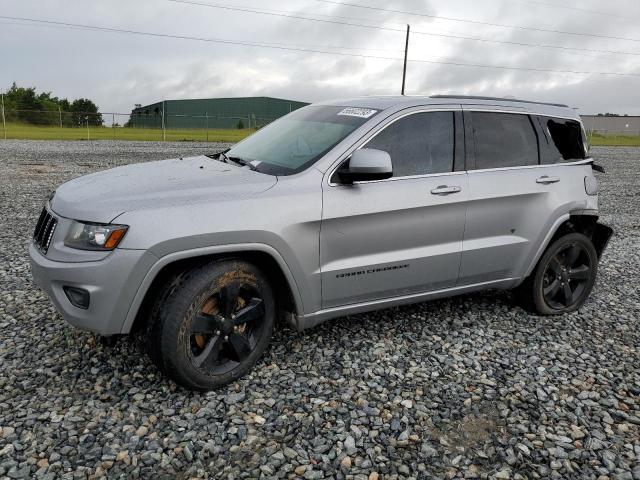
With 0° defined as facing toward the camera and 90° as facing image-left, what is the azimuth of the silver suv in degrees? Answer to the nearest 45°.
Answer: approximately 45°

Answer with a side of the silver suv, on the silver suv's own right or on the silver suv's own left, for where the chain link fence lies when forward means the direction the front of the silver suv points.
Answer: on the silver suv's own right
